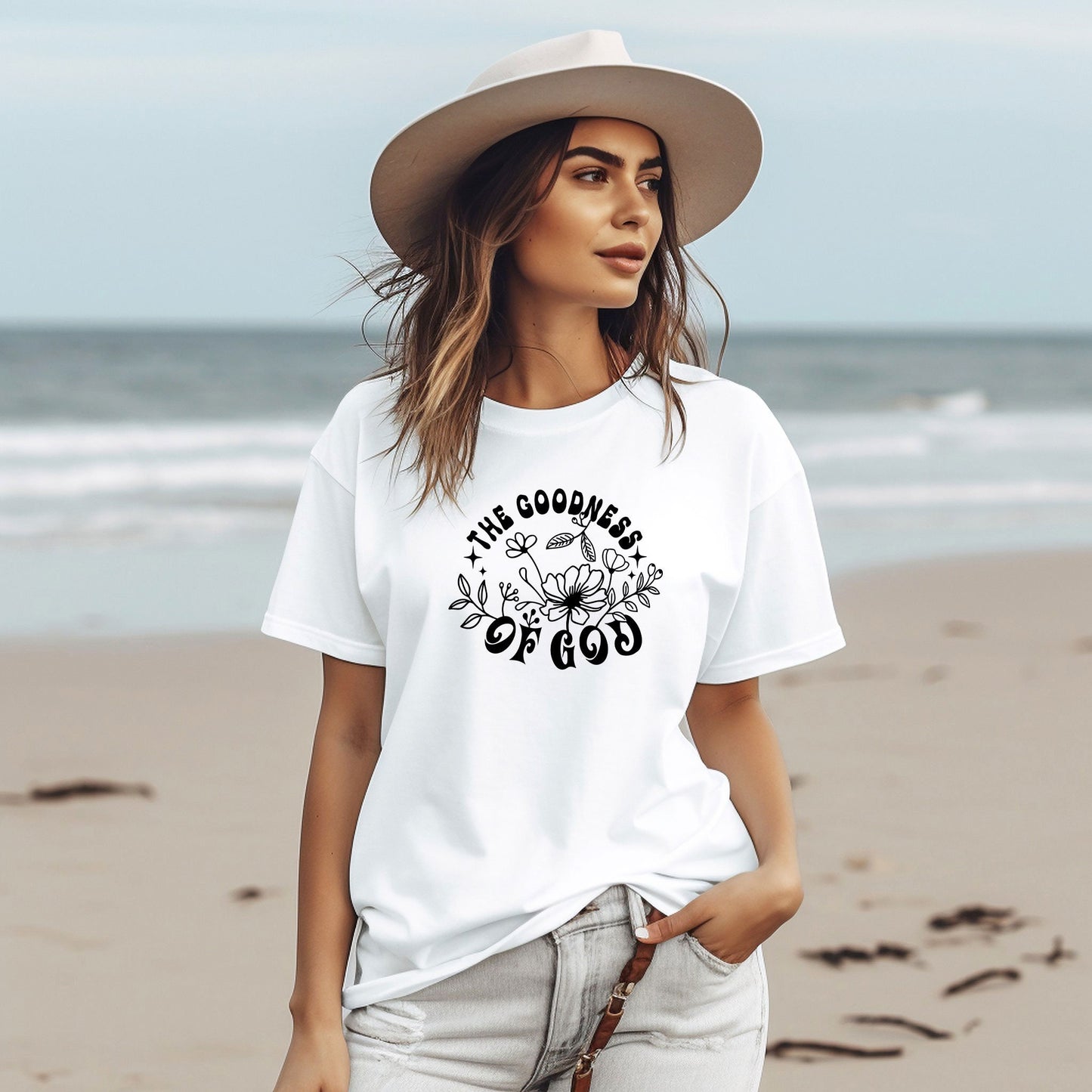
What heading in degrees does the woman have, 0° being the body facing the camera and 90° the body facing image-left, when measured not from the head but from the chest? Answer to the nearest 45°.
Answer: approximately 0°
